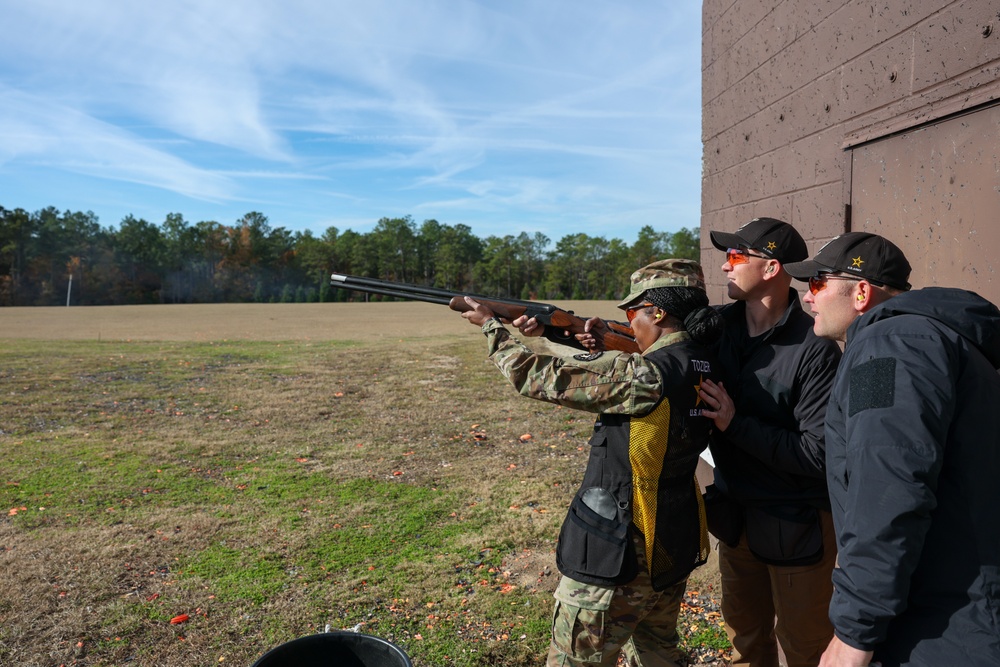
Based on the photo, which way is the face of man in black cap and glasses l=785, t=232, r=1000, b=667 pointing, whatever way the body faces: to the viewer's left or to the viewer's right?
to the viewer's left

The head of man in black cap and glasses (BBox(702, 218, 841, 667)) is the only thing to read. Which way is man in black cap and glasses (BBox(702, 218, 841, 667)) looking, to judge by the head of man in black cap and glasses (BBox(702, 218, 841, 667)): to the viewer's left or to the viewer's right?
to the viewer's left

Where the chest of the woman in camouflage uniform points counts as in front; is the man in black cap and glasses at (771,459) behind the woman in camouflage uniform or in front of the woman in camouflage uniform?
behind

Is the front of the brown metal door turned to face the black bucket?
yes

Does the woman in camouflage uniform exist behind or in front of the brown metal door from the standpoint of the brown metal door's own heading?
in front

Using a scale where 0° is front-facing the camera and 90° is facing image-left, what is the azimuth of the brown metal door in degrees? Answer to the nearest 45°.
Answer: approximately 45°

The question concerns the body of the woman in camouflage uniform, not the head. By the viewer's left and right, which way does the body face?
facing to the left of the viewer

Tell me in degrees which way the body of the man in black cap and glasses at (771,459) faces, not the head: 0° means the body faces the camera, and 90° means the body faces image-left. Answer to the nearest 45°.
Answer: approximately 45°

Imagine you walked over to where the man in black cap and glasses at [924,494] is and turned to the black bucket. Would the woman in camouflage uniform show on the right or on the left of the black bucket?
right
